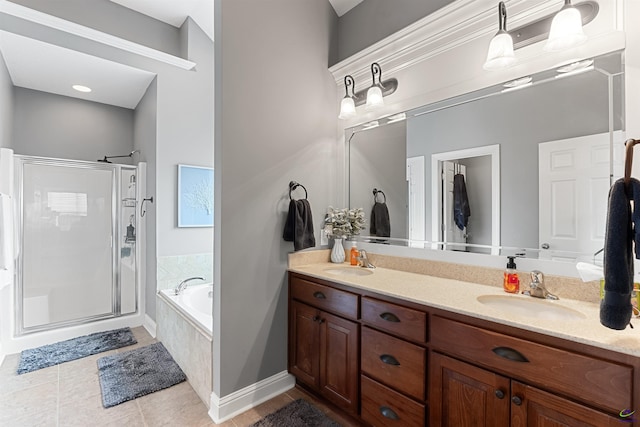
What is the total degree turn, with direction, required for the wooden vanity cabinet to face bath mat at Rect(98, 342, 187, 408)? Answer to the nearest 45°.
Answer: approximately 45° to its right

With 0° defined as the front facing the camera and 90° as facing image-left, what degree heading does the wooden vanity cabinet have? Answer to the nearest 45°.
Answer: approximately 45°
